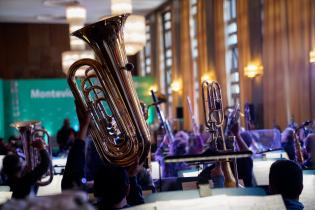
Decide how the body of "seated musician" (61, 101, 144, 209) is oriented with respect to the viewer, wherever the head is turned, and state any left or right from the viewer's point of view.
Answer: facing away from the viewer

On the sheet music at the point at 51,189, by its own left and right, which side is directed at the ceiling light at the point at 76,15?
back

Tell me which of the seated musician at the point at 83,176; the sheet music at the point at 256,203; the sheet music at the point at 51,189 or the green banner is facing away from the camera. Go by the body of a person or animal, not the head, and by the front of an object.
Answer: the seated musician

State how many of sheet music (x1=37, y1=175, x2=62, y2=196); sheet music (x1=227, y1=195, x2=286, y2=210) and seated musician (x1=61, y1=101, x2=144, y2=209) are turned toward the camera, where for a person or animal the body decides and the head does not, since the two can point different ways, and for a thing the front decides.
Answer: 2

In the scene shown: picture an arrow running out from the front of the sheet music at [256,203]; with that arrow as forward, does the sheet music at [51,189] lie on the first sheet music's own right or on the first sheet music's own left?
on the first sheet music's own right

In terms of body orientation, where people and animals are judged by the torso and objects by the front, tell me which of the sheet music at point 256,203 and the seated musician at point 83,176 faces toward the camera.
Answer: the sheet music

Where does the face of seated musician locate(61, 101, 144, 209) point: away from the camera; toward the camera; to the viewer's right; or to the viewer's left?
away from the camera

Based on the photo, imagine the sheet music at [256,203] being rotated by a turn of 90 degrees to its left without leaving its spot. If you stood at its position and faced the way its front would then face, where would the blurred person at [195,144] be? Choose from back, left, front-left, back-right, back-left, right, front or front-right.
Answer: left

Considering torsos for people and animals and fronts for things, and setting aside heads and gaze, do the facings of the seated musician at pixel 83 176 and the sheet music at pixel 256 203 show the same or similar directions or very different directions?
very different directions

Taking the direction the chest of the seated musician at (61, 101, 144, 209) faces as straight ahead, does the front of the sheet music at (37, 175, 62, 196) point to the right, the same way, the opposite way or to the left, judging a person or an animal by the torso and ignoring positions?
the opposite way

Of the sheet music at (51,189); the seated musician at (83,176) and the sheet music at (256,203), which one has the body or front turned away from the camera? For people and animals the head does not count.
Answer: the seated musician

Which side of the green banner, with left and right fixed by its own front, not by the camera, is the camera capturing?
front

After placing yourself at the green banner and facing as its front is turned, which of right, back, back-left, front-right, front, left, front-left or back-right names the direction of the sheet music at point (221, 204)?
front

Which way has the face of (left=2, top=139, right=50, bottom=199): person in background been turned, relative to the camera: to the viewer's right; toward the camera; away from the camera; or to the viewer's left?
away from the camera

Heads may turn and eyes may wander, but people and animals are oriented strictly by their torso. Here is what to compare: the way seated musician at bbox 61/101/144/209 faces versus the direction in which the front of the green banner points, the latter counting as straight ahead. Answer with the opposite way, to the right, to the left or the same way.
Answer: the opposite way

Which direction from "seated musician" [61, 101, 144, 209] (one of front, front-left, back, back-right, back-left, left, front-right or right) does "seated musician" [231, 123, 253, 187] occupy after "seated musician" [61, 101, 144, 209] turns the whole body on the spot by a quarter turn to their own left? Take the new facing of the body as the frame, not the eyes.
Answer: back-right

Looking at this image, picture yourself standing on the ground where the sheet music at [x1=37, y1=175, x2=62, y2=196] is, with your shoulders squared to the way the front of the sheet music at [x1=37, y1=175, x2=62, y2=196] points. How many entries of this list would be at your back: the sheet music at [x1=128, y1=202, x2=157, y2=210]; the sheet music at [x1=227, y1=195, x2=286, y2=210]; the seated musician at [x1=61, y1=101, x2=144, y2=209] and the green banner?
1
